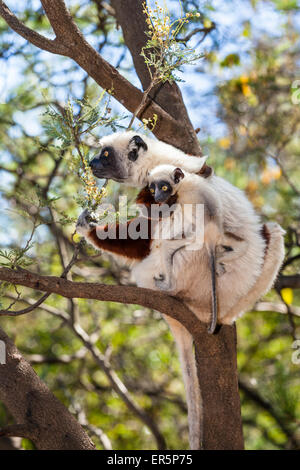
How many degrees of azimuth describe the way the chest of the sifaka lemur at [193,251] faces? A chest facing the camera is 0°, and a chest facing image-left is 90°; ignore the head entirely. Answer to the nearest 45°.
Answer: approximately 90°
